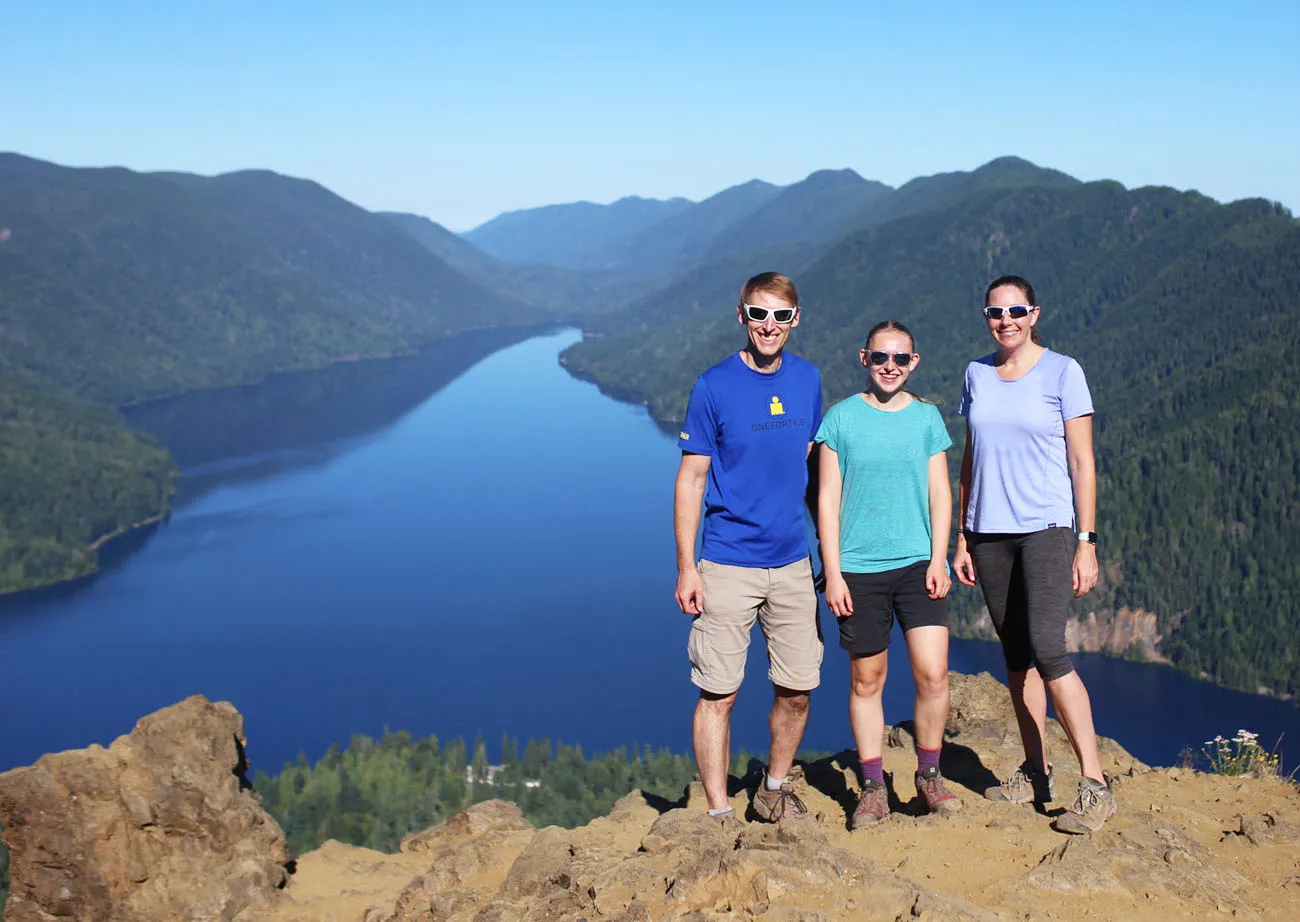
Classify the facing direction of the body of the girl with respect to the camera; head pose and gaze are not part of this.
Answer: toward the camera

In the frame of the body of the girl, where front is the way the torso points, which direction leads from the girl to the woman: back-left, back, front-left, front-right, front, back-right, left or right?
left

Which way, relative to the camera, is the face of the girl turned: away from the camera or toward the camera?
toward the camera

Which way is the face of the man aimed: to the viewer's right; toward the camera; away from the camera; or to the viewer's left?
toward the camera

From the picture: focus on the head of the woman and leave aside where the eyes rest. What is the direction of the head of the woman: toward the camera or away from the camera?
toward the camera

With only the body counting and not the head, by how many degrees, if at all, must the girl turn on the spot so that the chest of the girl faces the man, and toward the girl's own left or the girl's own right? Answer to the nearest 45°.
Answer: approximately 90° to the girl's own right

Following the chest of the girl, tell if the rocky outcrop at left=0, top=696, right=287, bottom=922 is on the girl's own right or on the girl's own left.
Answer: on the girl's own right

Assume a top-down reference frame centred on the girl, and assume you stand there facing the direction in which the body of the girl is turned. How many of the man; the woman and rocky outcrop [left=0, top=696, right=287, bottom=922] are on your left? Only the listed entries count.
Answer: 1
